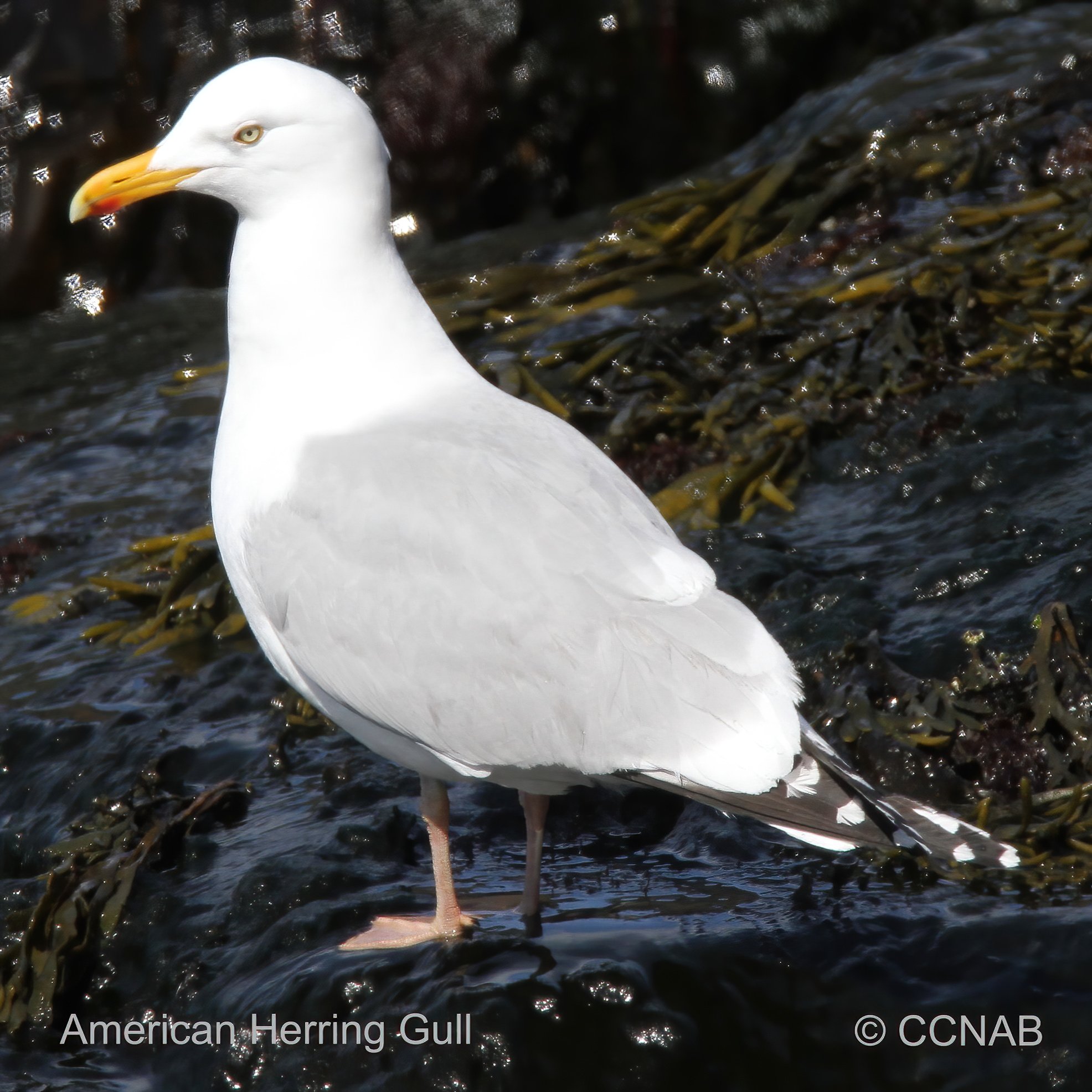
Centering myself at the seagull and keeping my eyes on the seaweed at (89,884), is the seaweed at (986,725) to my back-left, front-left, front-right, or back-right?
back-right

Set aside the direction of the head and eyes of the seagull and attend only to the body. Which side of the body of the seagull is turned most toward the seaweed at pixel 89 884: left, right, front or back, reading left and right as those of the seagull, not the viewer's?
front

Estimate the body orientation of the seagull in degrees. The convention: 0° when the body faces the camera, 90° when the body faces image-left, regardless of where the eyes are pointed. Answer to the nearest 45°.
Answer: approximately 90°

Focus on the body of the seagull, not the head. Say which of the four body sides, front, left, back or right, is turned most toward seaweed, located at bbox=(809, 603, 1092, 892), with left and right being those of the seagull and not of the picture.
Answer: back

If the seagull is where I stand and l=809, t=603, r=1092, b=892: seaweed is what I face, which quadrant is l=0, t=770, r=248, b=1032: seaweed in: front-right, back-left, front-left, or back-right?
back-left
